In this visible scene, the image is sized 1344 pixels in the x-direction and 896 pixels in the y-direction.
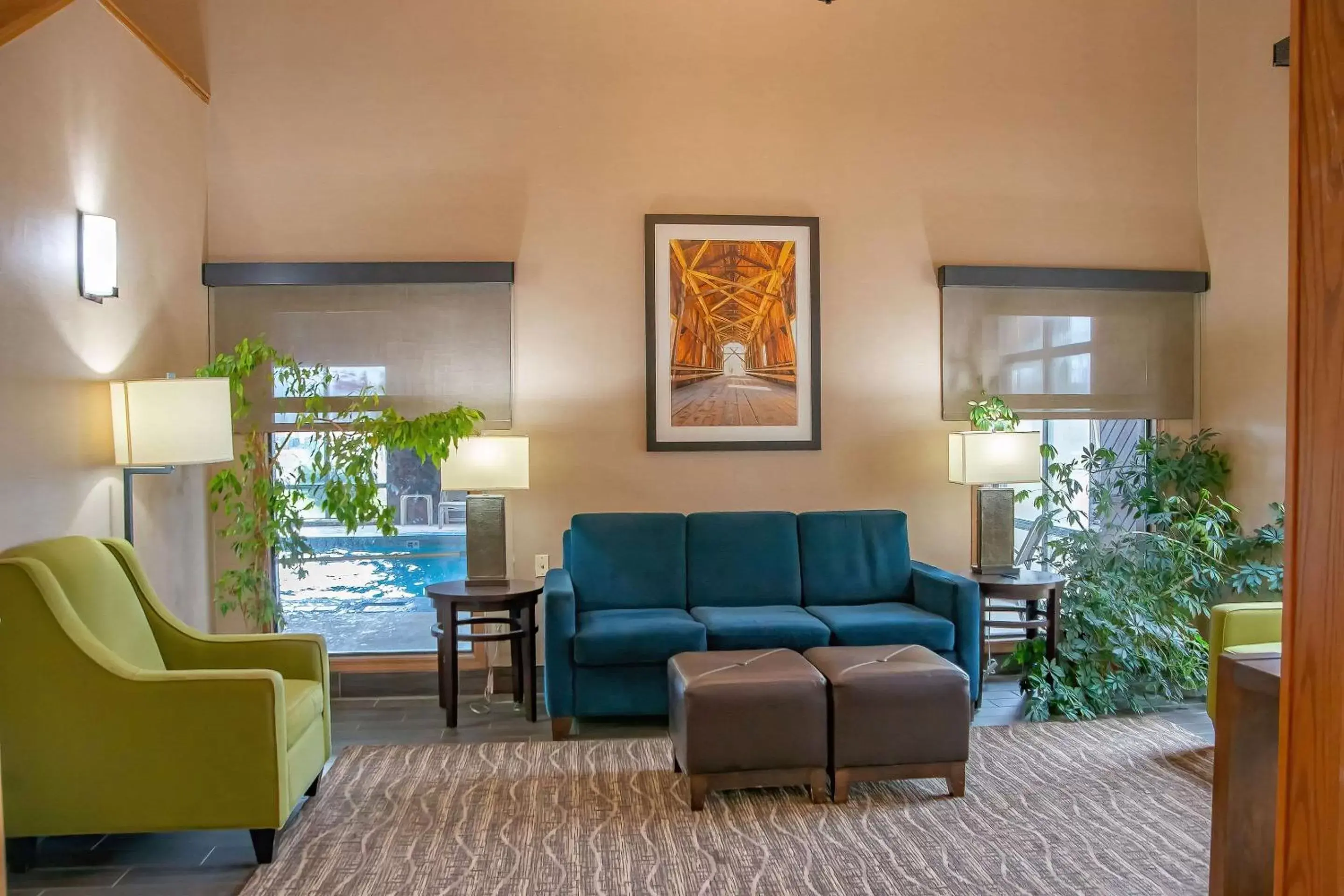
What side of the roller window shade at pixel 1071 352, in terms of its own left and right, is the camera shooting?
front

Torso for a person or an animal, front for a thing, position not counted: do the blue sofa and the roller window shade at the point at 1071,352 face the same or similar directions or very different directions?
same or similar directions

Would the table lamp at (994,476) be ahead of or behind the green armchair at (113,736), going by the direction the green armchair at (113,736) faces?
ahead

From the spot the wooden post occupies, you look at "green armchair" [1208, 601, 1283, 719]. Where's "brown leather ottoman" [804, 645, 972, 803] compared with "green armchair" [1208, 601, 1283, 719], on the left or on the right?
left

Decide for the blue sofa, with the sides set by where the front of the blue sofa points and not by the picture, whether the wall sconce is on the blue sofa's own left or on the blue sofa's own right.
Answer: on the blue sofa's own right

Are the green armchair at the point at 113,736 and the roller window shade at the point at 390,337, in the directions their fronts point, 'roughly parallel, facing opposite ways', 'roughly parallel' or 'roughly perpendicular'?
roughly perpendicular

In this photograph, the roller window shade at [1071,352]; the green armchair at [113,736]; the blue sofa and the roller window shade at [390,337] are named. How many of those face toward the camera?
3

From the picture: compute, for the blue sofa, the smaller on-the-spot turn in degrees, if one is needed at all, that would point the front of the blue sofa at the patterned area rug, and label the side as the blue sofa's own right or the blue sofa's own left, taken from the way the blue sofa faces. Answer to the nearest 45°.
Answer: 0° — it already faces it

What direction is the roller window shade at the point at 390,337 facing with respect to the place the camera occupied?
facing the viewer

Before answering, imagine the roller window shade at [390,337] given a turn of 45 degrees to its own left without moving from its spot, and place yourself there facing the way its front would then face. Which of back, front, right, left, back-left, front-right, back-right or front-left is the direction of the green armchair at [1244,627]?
front

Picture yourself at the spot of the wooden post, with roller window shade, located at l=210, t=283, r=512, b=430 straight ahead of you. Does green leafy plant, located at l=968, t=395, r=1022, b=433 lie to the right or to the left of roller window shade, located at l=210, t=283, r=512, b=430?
right

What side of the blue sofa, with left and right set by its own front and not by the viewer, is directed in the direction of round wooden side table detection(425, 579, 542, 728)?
right

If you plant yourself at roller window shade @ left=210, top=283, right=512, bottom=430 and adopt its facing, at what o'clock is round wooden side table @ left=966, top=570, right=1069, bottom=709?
The round wooden side table is roughly at 10 o'clock from the roller window shade.

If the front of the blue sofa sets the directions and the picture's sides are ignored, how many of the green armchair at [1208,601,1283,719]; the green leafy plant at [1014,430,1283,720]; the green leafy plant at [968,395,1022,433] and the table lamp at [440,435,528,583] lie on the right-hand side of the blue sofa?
1

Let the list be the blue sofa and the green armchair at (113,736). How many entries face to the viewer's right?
1

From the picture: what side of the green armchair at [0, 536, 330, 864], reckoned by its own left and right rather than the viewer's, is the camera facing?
right

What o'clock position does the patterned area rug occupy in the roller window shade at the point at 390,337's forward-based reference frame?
The patterned area rug is roughly at 11 o'clock from the roller window shade.

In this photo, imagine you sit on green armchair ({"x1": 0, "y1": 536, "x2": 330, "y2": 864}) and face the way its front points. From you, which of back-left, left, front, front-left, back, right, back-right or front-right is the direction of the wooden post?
front-right
